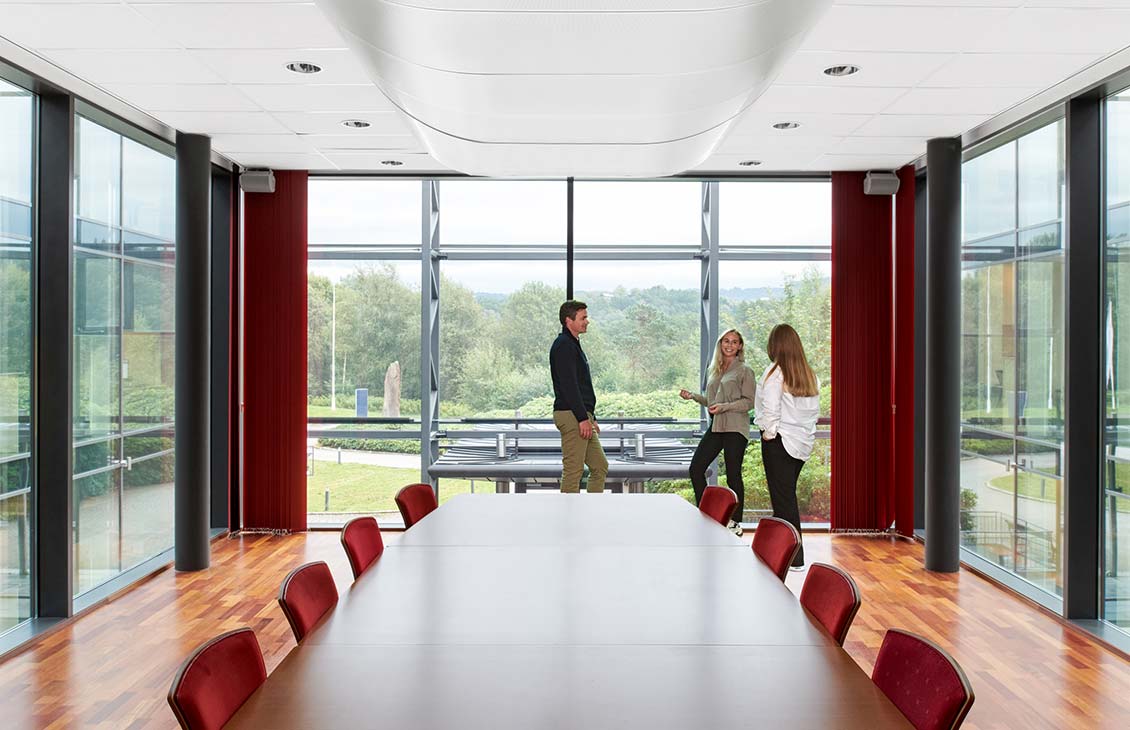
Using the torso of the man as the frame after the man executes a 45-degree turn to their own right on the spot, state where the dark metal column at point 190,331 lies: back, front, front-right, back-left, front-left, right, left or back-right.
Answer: back-right

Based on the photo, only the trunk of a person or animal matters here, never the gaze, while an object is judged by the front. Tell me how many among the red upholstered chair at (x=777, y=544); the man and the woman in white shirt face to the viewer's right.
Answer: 1

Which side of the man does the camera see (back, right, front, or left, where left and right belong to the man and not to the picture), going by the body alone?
right

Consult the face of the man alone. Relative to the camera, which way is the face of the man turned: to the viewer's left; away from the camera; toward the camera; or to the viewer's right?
to the viewer's right

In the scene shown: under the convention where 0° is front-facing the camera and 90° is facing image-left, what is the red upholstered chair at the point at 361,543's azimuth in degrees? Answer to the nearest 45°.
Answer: approximately 315°

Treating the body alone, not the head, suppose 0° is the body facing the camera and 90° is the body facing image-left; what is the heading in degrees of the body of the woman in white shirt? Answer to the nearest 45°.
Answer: approximately 135°

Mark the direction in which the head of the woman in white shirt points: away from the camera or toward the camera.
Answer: away from the camera

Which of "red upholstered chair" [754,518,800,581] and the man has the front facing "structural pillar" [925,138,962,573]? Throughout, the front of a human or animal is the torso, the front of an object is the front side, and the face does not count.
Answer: the man

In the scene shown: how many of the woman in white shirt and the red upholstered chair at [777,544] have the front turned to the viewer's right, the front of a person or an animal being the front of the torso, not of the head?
0

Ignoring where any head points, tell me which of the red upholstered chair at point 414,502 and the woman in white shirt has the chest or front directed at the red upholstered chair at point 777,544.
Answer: the red upholstered chair at point 414,502

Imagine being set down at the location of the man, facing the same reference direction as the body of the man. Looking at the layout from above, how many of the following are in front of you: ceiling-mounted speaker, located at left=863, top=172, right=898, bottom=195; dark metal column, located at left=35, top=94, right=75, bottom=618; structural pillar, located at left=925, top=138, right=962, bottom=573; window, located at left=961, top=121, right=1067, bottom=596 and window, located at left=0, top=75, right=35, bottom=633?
3

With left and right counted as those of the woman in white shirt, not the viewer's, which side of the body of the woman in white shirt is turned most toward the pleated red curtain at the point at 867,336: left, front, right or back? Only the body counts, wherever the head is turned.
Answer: right

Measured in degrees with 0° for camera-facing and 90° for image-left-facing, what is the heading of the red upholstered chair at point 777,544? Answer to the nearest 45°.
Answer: approximately 45°
